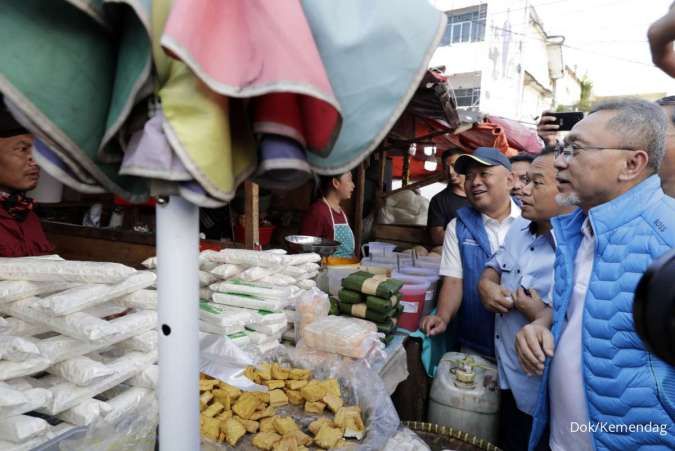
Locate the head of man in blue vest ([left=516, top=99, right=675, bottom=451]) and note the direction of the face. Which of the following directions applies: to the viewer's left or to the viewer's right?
to the viewer's left

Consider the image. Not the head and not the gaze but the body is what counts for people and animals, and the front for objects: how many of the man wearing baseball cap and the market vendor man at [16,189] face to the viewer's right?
1

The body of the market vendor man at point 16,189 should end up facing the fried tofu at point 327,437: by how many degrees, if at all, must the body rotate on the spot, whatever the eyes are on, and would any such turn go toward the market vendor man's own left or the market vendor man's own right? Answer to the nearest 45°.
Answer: approximately 90° to the market vendor man's own right

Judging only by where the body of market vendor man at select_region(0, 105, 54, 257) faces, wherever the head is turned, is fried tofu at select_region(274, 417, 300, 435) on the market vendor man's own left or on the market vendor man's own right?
on the market vendor man's own right

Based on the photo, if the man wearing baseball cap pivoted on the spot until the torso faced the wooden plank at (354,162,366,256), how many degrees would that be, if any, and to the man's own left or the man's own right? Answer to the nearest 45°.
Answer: approximately 90° to the man's own right

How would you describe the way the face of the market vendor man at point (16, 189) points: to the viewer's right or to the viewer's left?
to the viewer's right

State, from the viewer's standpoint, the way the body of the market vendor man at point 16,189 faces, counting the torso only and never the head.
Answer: to the viewer's right

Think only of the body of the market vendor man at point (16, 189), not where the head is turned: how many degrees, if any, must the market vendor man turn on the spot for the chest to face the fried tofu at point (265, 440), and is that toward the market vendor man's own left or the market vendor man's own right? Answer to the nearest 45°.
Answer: approximately 90° to the market vendor man's own right

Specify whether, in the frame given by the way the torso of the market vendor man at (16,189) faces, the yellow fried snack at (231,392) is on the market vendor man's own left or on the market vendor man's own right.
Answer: on the market vendor man's own right
